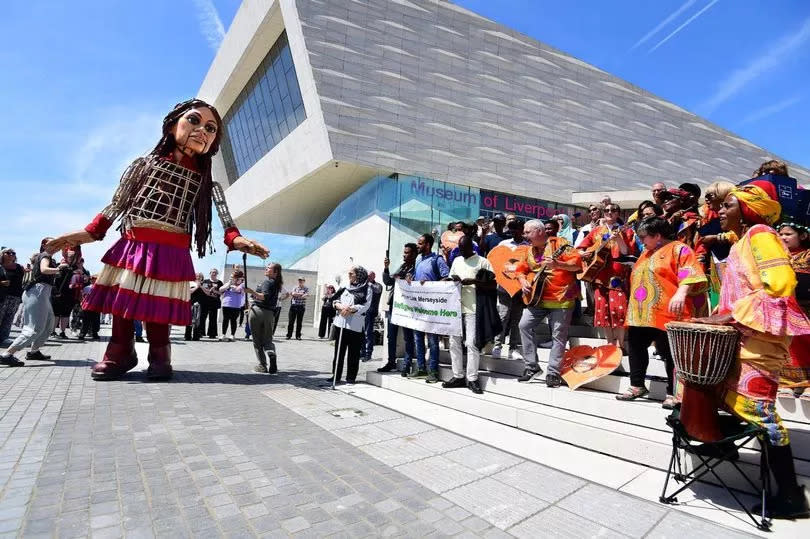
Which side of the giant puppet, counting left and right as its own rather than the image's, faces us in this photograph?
front

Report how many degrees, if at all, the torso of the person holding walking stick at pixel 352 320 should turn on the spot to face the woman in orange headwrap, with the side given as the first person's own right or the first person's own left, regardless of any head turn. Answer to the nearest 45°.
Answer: approximately 90° to the first person's own left

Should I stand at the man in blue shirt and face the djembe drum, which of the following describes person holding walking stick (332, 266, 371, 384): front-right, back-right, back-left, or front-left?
back-right

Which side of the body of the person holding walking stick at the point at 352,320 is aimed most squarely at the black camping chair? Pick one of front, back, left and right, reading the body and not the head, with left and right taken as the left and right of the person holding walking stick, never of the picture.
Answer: left

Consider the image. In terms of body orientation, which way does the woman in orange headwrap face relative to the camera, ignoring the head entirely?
to the viewer's left

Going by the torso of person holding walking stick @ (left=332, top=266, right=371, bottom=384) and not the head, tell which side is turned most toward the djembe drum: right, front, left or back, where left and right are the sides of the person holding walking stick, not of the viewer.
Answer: left

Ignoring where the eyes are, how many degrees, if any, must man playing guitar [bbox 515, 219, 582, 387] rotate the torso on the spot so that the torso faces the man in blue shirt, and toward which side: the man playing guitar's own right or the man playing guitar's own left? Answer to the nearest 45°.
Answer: approximately 45° to the man playing guitar's own right

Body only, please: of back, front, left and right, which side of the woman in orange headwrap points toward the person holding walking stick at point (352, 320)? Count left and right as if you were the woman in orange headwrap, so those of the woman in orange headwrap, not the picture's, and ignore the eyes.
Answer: front

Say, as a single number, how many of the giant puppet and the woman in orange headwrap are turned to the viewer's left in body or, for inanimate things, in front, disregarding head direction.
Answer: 1

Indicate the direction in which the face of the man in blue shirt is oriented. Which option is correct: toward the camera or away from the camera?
toward the camera

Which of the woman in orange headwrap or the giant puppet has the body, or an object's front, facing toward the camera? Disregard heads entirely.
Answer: the giant puppet

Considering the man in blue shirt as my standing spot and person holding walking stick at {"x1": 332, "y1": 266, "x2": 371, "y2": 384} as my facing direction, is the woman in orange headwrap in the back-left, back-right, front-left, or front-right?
back-left

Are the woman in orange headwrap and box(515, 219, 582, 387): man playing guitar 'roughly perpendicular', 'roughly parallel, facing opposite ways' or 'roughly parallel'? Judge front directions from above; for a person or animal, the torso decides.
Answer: roughly perpendicular

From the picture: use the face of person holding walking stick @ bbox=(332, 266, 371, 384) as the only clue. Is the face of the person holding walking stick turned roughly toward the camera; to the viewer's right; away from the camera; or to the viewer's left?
to the viewer's left
